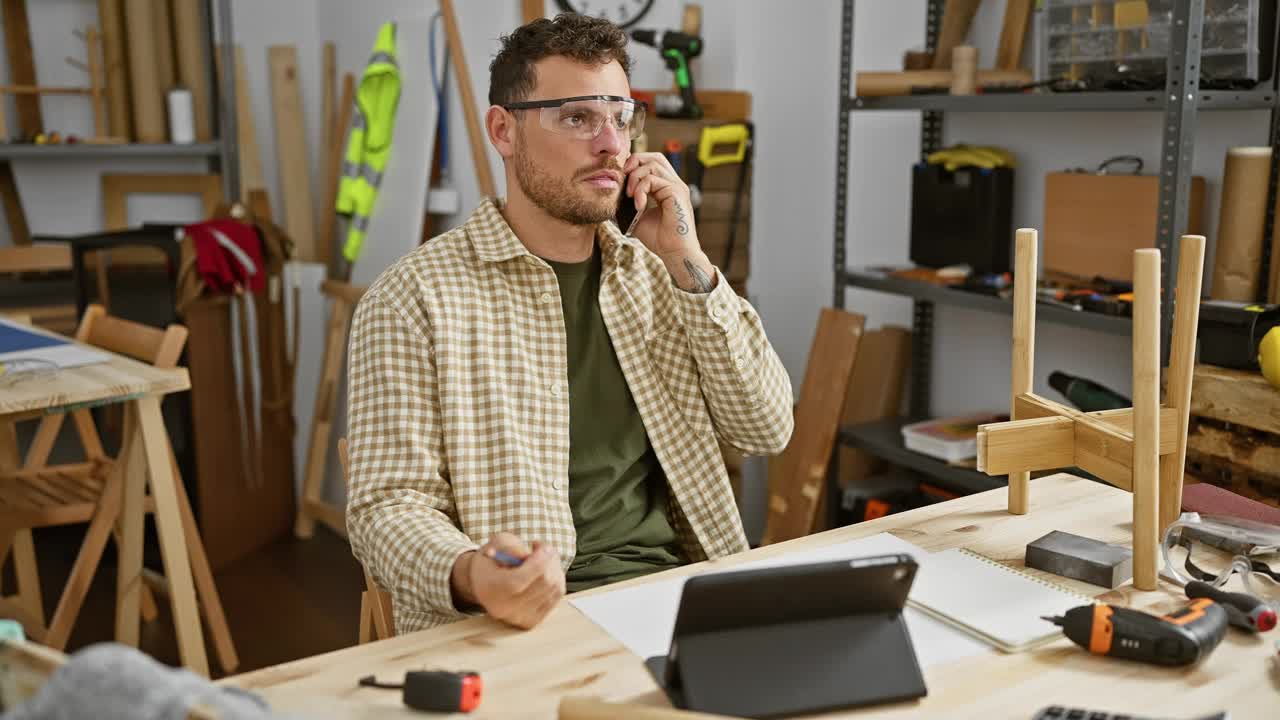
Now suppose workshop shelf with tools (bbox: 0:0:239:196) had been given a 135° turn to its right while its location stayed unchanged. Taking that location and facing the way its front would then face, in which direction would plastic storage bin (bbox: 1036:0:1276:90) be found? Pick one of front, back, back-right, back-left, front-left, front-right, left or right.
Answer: back

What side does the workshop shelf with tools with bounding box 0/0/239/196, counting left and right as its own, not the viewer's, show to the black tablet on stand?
front

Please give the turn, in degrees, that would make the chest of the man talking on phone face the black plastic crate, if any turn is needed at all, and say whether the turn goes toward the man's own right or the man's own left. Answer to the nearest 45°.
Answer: approximately 90° to the man's own left

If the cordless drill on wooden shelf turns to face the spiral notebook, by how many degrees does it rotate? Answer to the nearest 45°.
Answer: approximately 90° to its left

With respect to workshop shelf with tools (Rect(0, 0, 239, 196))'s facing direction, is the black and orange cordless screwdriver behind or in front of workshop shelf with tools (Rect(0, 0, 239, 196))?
in front

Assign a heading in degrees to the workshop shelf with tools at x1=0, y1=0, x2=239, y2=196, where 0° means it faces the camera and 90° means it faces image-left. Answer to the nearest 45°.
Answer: approximately 0°

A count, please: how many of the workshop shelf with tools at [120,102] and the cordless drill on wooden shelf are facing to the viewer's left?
1

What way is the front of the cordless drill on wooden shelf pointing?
to the viewer's left

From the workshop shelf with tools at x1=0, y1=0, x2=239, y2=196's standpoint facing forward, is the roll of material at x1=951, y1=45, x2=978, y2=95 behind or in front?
in front

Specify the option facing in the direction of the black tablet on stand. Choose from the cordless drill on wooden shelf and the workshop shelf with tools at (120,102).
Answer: the workshop shelf with tools

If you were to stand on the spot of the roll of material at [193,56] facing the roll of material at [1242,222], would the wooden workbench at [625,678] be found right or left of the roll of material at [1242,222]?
right

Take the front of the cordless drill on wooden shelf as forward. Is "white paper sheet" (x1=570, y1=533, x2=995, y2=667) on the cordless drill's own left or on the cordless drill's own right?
on the cordless drill's own left

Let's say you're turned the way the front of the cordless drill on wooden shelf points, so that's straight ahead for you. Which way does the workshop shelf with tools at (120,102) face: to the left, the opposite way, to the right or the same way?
to the left

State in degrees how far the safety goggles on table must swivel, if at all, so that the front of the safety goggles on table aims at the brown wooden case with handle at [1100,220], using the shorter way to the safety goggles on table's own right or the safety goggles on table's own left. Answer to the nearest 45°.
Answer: approximately 135° to the safety goggles on table's own right

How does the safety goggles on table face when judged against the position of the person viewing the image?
facing the viewer and to the left of the viewer
